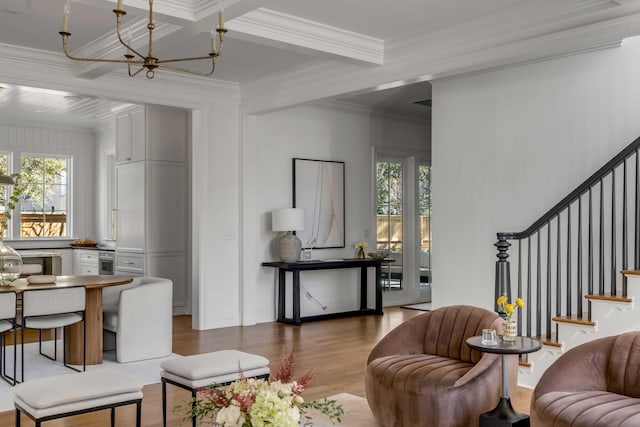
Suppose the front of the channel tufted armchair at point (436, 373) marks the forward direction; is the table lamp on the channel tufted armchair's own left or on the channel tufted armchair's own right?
on the channel tufted armchair's own right

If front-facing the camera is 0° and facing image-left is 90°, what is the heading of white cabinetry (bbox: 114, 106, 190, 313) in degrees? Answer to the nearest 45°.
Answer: approximately 45°

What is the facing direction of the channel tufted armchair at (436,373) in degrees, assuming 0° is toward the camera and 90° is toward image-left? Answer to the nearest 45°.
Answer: approximately 45°

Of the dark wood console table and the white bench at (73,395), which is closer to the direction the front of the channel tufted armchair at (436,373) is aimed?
the white bench

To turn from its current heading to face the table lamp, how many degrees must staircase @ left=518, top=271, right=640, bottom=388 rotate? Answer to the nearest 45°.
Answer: approximately 45° to its right

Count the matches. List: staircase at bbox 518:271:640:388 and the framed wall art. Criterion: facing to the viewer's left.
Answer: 1

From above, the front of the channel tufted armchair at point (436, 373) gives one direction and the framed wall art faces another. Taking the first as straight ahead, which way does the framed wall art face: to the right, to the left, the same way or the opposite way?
to the left

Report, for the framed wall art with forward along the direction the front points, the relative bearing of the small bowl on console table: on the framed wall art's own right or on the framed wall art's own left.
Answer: on the framed wall art's own left

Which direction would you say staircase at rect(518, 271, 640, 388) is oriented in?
to the viewer's left

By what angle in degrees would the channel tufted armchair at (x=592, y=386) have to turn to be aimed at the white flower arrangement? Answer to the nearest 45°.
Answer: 0° — it already faces it

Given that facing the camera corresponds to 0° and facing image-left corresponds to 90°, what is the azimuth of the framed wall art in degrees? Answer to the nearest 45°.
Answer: approximately 315°

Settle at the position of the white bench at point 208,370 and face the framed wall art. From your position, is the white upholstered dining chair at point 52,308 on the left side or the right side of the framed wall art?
left
